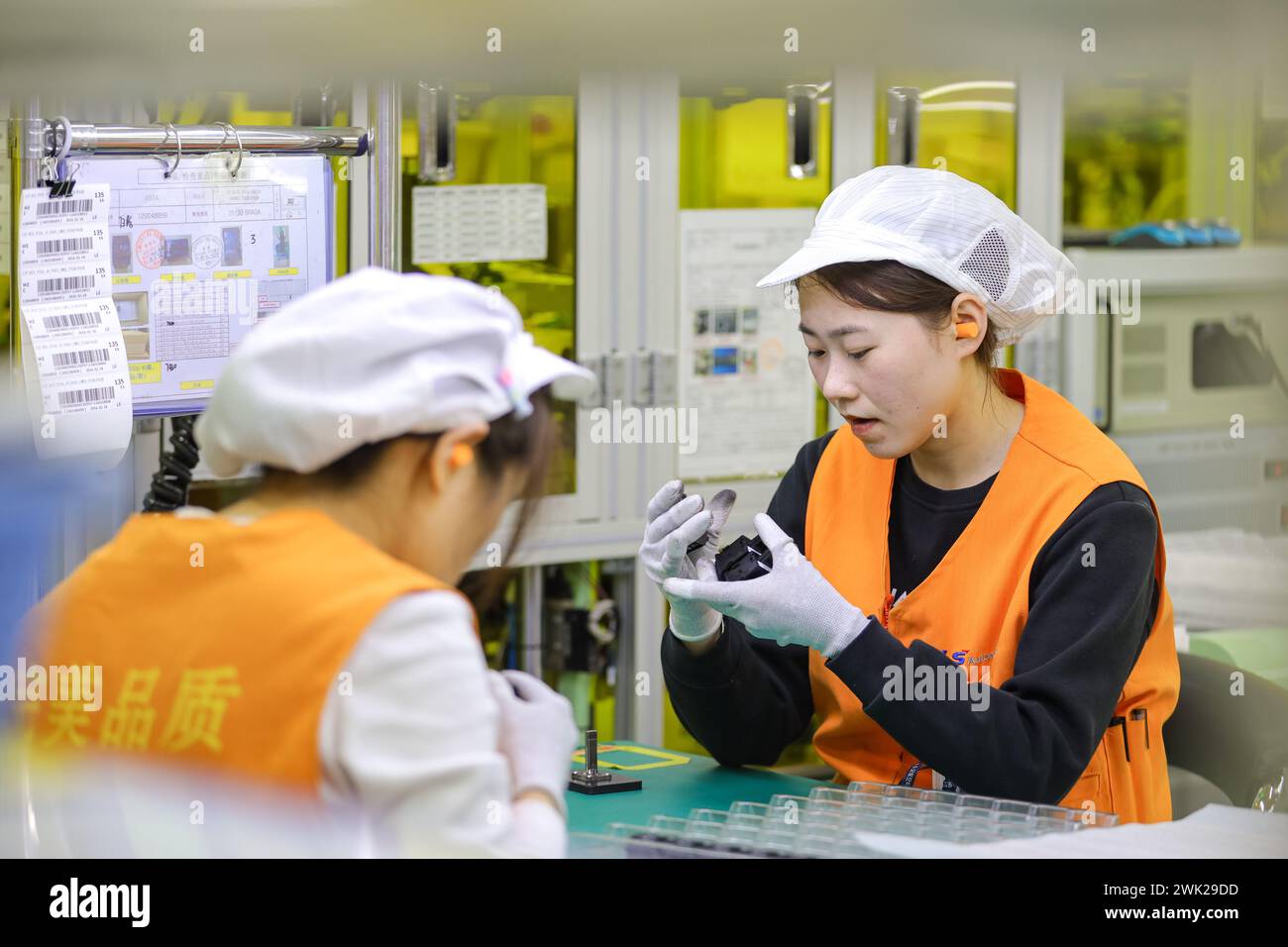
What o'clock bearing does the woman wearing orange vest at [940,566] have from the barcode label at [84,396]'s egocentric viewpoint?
The woman wearing orange vest is roughly at 10 o'clock from the barcode label.

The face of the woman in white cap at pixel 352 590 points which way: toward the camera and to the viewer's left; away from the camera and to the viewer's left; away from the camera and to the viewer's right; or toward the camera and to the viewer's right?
away from the camera and to the viewer's right

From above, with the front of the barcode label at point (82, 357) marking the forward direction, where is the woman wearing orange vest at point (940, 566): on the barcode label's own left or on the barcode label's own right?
on the barcode label's own left

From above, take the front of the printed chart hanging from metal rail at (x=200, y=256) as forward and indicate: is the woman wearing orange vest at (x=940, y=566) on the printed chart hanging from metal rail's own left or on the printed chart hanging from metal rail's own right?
on the printed chart hanging from metal rail's own left

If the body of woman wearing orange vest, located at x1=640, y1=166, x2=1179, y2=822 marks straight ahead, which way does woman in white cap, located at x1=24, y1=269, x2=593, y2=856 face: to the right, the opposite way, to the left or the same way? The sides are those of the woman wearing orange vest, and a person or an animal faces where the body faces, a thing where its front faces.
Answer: the opposite way

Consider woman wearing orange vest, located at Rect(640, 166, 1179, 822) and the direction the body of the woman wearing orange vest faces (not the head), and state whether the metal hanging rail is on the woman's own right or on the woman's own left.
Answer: on the woman's own right

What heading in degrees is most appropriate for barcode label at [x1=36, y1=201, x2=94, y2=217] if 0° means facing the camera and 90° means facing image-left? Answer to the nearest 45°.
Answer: approximately 0°

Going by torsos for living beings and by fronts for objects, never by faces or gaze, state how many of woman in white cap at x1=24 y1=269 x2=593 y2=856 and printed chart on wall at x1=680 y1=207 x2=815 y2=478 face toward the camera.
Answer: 1

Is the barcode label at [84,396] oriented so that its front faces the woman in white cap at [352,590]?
yes
